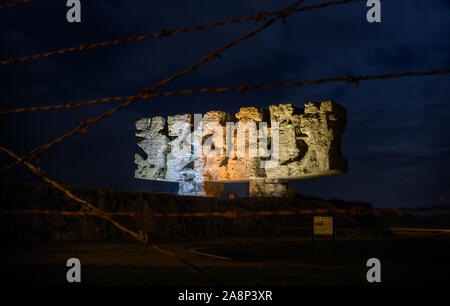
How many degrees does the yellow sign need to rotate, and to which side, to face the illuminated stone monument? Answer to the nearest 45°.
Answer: approximately 180°

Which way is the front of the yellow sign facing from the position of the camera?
facing the viewer
